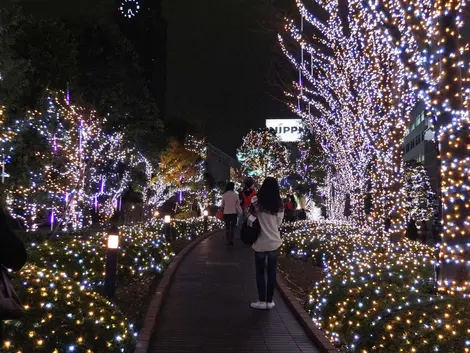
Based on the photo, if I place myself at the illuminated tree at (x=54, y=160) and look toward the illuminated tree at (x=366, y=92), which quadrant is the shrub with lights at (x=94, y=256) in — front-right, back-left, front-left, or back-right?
front-right

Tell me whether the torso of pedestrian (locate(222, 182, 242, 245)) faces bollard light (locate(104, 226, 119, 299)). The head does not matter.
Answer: no

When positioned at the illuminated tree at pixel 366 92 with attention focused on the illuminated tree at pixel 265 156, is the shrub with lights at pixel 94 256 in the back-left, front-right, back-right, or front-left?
back-left

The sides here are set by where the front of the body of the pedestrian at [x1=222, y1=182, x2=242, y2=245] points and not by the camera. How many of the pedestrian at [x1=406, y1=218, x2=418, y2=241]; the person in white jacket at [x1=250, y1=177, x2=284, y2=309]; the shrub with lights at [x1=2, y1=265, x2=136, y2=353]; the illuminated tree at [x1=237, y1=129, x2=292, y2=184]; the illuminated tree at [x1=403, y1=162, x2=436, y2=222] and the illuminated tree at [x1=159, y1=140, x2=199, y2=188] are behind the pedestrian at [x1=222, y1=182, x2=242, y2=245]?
2

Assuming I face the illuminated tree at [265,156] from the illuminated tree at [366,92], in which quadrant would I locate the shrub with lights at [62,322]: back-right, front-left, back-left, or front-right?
back-left

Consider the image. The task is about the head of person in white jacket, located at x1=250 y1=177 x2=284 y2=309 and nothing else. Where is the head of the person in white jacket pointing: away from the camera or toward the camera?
away from the camera

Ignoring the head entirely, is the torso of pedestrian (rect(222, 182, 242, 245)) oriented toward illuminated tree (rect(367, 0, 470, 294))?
no
